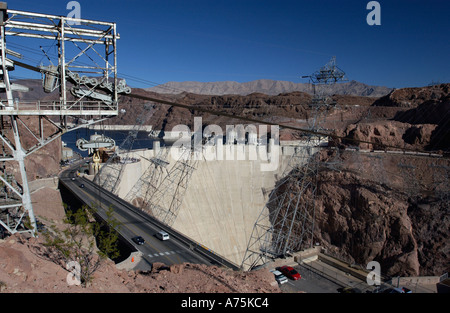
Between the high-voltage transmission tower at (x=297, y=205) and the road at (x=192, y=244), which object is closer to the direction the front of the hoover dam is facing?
the road

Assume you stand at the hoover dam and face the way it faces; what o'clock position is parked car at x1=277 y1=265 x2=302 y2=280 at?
The parked car is roughly at 12 o'clock from the hoover dam.

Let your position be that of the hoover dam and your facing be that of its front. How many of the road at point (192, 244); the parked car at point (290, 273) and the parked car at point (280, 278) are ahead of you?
3

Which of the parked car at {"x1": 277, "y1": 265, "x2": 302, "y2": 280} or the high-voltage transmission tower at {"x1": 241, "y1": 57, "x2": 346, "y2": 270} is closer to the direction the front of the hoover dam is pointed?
the parked car

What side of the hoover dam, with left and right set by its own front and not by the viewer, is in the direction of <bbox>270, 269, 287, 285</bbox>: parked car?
front

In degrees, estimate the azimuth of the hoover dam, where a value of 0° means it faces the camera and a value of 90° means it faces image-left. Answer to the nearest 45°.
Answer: approximately 0°

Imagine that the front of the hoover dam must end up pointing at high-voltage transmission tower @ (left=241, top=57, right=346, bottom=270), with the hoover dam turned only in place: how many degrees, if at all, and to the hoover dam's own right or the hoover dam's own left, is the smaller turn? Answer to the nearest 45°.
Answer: approximately 45° to the hoover dam's own left

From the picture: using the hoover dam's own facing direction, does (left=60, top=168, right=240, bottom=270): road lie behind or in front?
in front
